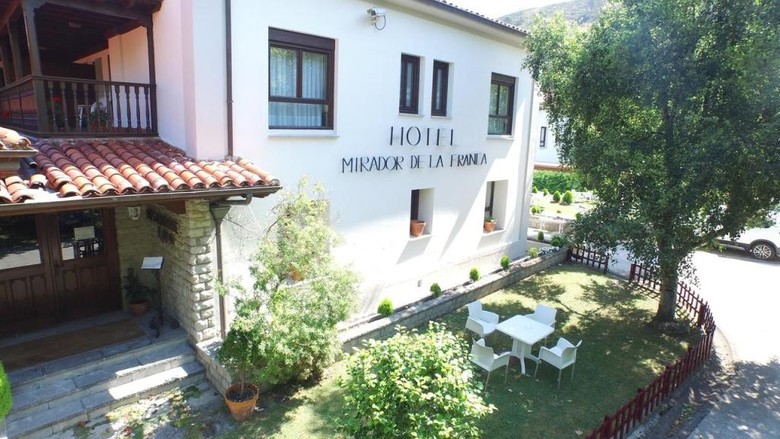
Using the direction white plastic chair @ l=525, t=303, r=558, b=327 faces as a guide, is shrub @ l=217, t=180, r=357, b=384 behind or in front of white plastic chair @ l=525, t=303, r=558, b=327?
in front

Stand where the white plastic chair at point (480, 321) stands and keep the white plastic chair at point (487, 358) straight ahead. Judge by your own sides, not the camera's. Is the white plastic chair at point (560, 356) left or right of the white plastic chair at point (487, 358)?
left

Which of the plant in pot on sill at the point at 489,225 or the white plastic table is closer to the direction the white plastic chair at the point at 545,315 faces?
the white plastic table

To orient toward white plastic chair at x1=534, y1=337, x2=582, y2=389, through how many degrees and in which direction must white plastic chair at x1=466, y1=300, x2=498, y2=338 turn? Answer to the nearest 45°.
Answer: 0° — it already faces it

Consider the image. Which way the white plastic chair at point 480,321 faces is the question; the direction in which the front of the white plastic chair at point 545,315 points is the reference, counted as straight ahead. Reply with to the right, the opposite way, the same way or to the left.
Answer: to the left

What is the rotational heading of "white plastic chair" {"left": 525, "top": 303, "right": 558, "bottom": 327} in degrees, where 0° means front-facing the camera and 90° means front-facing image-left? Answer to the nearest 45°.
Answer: approximately 45°

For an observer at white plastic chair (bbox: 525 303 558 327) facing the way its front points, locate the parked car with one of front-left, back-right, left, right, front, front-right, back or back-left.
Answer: back

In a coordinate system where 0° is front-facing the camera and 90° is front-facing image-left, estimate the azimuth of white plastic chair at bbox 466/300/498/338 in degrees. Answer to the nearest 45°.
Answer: approximately 315°

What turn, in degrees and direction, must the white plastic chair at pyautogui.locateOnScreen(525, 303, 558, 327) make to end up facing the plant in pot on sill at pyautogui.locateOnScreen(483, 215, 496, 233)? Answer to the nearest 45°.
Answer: approximately 135° to its right

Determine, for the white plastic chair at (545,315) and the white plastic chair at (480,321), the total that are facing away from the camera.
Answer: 0
